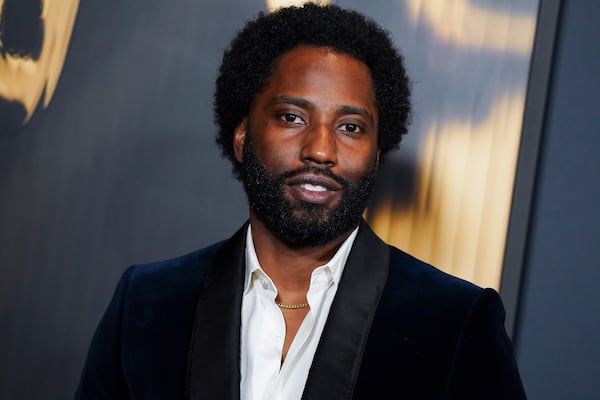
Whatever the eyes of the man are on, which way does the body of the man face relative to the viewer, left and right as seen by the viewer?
facing the viewer
